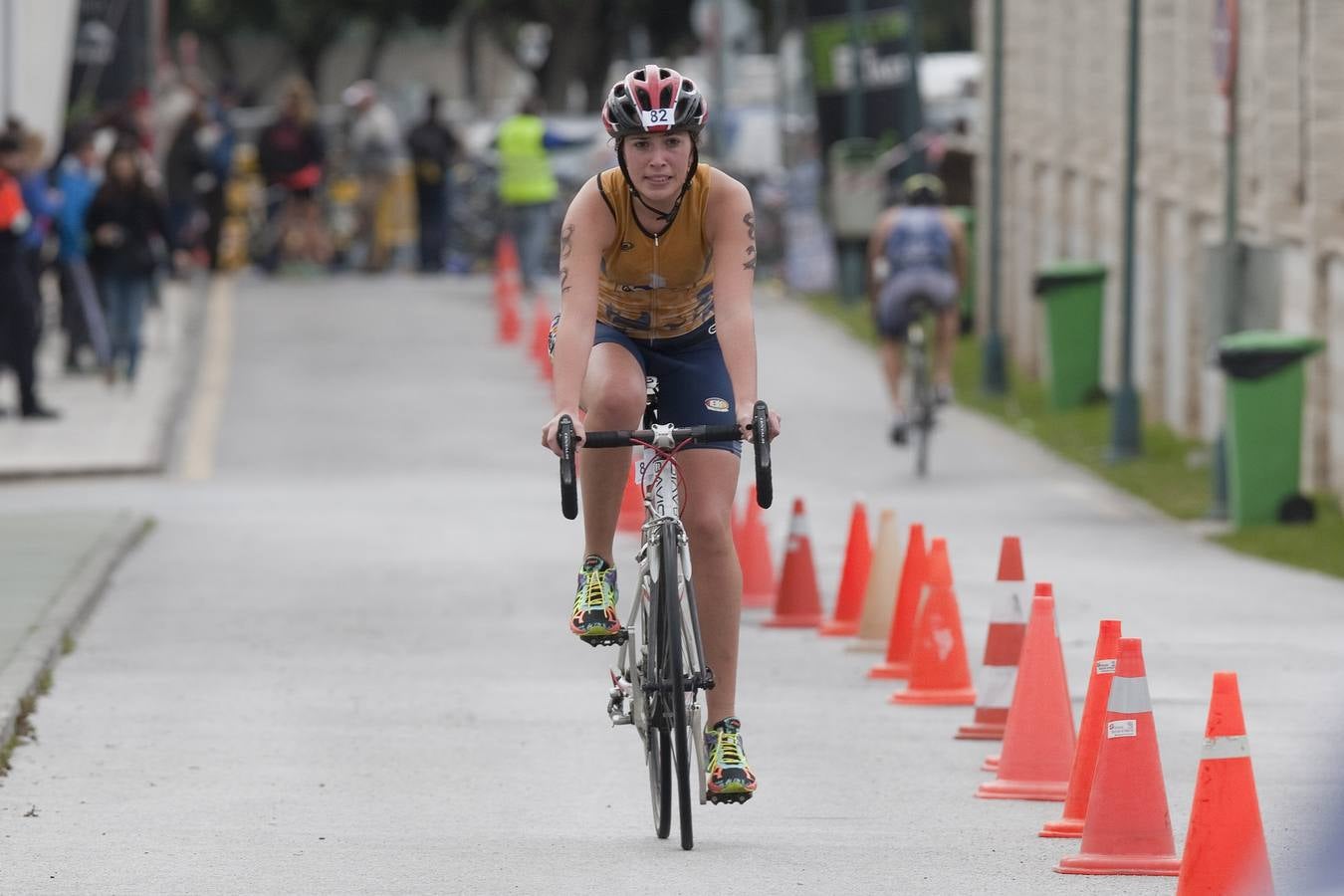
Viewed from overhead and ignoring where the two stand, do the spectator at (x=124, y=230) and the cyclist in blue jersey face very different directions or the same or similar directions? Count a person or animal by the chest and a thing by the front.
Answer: very different directions

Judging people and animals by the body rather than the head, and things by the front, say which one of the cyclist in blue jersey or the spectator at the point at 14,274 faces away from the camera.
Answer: the cyclist in blue jersey

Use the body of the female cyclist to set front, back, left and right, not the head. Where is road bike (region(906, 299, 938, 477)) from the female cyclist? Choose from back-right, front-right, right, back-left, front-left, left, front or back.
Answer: back

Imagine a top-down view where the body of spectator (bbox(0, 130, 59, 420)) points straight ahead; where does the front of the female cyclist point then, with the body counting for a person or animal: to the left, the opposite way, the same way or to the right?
to the right

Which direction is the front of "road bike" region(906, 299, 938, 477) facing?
away from the camera

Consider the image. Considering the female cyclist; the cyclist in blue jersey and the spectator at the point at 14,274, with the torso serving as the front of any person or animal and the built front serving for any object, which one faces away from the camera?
the cyclist in blue jersey

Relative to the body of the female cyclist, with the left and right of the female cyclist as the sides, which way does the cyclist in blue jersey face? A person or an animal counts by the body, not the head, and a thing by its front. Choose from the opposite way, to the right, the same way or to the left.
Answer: the opposite way

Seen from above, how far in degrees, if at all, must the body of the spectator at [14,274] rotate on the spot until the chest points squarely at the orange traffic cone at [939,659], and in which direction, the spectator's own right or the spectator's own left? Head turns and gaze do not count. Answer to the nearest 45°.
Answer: approximately 90° to the spectator's own right

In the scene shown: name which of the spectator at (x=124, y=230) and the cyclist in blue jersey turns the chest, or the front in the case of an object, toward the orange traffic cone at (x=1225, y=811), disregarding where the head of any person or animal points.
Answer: the spectator

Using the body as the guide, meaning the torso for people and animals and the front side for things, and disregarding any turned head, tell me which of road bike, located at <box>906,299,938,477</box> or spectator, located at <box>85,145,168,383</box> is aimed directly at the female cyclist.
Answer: the spectator

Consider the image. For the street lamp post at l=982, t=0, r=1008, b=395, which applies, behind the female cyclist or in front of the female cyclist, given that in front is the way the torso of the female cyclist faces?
behind

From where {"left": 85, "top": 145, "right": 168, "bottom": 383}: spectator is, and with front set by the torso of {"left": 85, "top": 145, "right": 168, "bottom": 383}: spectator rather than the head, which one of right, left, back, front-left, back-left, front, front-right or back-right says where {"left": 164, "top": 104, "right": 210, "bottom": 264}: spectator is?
back

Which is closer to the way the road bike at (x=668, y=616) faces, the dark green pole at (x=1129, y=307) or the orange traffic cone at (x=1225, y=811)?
the orange traffic cone

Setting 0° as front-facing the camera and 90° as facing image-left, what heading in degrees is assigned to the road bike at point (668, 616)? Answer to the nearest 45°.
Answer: approximately 0°

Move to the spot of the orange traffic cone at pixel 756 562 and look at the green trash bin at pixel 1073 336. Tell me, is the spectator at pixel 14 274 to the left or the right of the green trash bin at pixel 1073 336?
left

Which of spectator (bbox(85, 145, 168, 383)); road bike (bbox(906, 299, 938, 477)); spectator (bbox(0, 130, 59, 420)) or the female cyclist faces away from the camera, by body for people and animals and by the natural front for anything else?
the road bike

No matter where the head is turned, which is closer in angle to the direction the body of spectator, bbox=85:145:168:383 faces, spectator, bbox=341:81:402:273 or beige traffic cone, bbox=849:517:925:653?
the beige traffic cone

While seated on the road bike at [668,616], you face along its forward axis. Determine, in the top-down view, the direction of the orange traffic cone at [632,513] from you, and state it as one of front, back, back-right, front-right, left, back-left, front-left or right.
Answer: back

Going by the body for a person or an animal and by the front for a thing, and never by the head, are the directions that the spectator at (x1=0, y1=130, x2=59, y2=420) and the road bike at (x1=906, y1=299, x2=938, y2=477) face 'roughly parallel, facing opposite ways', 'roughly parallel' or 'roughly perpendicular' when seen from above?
roughly perpendicular
